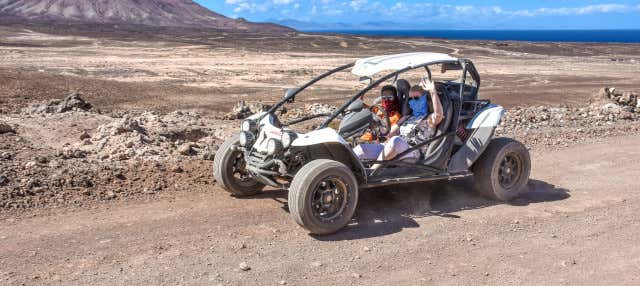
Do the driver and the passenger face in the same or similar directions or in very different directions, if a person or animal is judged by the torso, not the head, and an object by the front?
same or similar directions

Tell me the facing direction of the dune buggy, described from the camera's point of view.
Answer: facing the viewer and to the left of the viewer

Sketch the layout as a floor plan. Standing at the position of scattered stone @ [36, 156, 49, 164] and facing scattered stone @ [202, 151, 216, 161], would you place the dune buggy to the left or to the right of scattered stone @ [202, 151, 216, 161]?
right

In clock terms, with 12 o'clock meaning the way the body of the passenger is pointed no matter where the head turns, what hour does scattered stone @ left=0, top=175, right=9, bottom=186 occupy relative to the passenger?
The scattered stone is roughly at 1 o'clock from the passenger.

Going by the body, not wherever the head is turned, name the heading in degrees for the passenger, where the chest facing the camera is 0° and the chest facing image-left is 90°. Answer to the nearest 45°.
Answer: approximately 45°

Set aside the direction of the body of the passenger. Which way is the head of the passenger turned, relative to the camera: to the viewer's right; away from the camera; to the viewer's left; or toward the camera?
toward the camera

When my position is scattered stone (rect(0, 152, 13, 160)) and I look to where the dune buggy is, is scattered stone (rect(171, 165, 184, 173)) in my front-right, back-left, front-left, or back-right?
front-left

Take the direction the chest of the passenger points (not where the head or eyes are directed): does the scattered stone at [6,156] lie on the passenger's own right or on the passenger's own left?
on the passenger's own right

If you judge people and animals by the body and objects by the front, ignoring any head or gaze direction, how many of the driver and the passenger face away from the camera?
0

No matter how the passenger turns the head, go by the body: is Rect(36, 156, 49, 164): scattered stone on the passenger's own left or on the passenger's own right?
on the passenger's own right

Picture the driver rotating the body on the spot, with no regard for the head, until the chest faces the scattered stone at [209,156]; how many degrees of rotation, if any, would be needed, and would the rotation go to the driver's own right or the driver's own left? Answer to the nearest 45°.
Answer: approximately 90° to the driver's own right

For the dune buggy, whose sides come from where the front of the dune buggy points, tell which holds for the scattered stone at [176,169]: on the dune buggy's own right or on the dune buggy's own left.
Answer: on the dune buggy's own right

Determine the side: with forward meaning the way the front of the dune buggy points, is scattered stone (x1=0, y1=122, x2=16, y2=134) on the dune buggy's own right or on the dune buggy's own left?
on the dune buggy's own right

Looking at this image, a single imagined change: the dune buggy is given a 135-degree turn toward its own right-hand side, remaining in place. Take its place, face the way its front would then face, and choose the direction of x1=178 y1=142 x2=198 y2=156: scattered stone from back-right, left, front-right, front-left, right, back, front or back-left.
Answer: front-left

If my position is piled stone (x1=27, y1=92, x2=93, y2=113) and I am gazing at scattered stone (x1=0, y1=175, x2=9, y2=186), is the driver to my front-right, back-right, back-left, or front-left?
front-left
